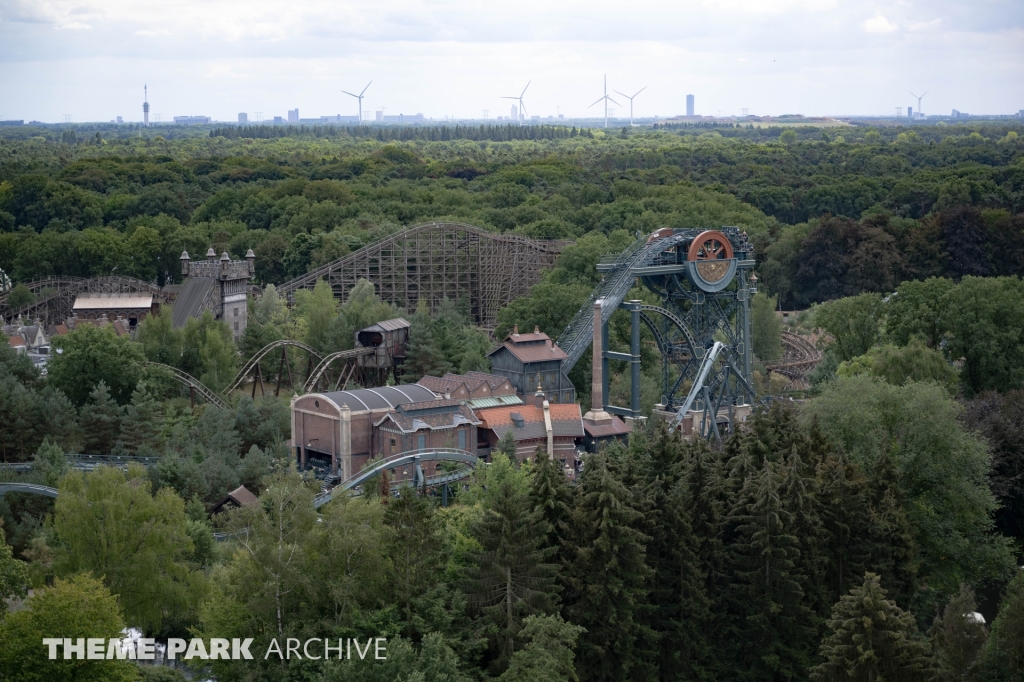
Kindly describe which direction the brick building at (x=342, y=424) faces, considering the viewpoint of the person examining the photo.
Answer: facing the viewer and to the left of the viewer

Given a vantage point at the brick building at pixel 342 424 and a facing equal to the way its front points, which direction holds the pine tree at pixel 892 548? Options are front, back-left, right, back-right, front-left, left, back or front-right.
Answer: left

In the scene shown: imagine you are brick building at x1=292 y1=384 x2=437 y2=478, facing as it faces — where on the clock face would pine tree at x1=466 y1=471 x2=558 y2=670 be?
The pine tree is roughly at 10 o'clock from the brick building.

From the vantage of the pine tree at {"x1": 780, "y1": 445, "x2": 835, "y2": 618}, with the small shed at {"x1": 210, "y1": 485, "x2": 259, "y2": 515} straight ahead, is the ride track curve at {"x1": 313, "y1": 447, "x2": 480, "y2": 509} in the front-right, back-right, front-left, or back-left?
front-right

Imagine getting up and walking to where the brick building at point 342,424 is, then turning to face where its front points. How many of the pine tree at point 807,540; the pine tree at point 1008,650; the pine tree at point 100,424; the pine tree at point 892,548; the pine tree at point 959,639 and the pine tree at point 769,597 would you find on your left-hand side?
5

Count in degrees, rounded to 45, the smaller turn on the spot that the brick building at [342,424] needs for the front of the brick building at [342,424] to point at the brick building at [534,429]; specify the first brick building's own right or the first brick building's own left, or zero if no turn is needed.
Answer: approximately 135° to the first brick building's own left

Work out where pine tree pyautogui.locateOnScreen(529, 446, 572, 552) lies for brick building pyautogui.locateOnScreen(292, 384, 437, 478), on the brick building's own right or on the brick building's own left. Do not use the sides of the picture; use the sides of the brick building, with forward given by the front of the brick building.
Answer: on the brick building's own left

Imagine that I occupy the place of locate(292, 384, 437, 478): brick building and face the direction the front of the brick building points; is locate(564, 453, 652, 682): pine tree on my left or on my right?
on my left

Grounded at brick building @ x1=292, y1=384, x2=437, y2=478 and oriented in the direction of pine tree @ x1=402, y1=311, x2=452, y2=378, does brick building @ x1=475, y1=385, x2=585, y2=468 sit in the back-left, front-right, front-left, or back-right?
front-right

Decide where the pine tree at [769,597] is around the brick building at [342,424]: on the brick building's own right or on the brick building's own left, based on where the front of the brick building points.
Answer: on the brick building's own left

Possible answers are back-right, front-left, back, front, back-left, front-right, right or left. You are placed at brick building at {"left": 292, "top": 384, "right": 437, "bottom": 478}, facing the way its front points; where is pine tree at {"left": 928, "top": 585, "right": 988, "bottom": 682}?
left

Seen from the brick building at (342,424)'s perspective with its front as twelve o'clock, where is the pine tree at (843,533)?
The pine tree is roughly at 9 o'clock from the brick building.

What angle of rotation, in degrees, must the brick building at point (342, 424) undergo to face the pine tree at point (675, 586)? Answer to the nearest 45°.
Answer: approximately 90° to its left
